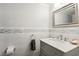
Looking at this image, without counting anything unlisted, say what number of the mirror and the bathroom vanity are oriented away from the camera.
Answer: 0

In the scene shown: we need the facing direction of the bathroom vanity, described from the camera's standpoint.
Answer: facing the viewer and to the left of the viewer
